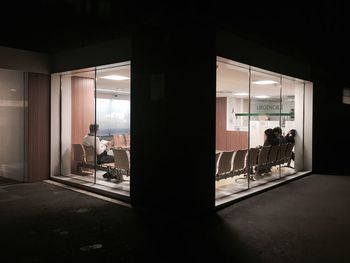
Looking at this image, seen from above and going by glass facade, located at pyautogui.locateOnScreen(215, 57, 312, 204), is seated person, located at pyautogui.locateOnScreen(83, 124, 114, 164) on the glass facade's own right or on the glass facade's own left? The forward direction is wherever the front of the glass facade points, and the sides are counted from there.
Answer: on the glass facade's own right

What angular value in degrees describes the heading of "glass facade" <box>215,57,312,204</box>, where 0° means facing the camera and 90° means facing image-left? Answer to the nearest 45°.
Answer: approximately 315°

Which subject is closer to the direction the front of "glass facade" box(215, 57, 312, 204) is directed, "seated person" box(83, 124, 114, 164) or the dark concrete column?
the dark concrete column

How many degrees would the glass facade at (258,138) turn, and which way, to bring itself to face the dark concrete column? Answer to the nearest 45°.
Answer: approximately 45° to its right
